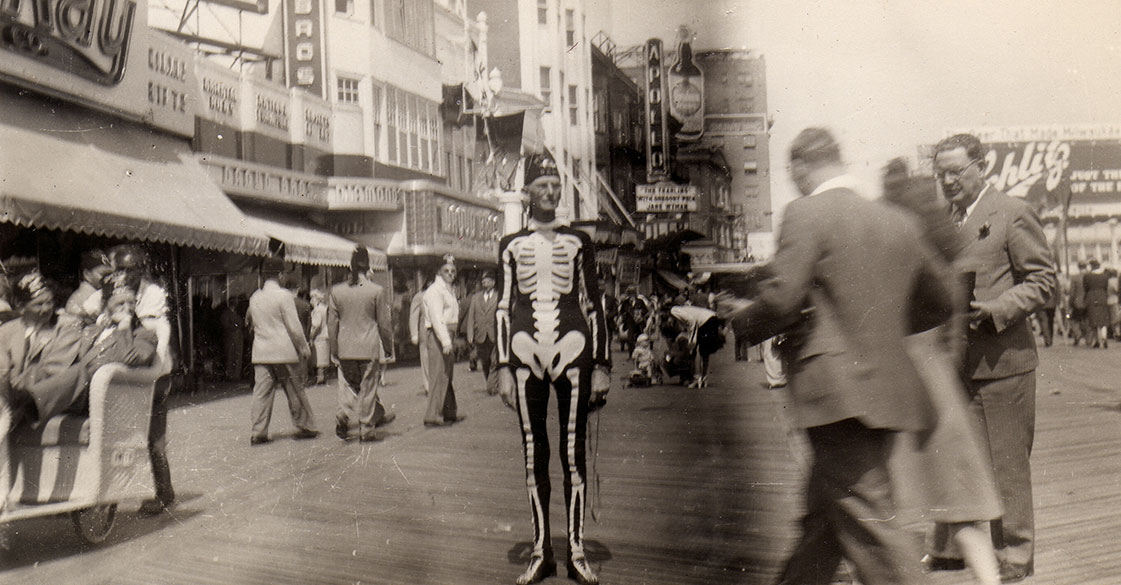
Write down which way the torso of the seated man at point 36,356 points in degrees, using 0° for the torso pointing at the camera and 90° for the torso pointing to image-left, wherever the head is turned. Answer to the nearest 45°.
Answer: approximately 45°

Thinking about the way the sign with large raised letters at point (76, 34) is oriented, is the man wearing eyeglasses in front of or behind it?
in front

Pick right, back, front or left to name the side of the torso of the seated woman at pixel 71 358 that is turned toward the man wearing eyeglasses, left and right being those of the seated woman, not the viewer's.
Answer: left

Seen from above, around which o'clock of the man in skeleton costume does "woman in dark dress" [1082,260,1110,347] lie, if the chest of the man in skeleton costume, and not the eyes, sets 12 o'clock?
The woman in dark dress is roughly at 8 o'clock from the man in skeleton costume.

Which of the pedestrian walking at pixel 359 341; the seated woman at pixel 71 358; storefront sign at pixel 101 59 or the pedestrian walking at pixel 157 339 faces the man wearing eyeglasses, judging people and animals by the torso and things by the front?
the storefront sign

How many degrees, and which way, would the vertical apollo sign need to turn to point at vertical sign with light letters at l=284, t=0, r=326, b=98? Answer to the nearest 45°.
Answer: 0° — it already faces it

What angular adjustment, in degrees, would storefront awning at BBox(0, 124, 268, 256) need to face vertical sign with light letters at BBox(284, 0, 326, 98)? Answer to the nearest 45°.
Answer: approximately 45° to its left

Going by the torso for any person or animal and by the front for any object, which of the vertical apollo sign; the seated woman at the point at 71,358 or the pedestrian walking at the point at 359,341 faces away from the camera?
the pedestrian walking

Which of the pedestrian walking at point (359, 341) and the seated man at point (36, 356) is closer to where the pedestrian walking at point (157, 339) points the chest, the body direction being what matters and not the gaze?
the seated man

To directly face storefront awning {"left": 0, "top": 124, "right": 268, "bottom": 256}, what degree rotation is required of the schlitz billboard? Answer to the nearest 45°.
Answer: approximately 45° to its right
